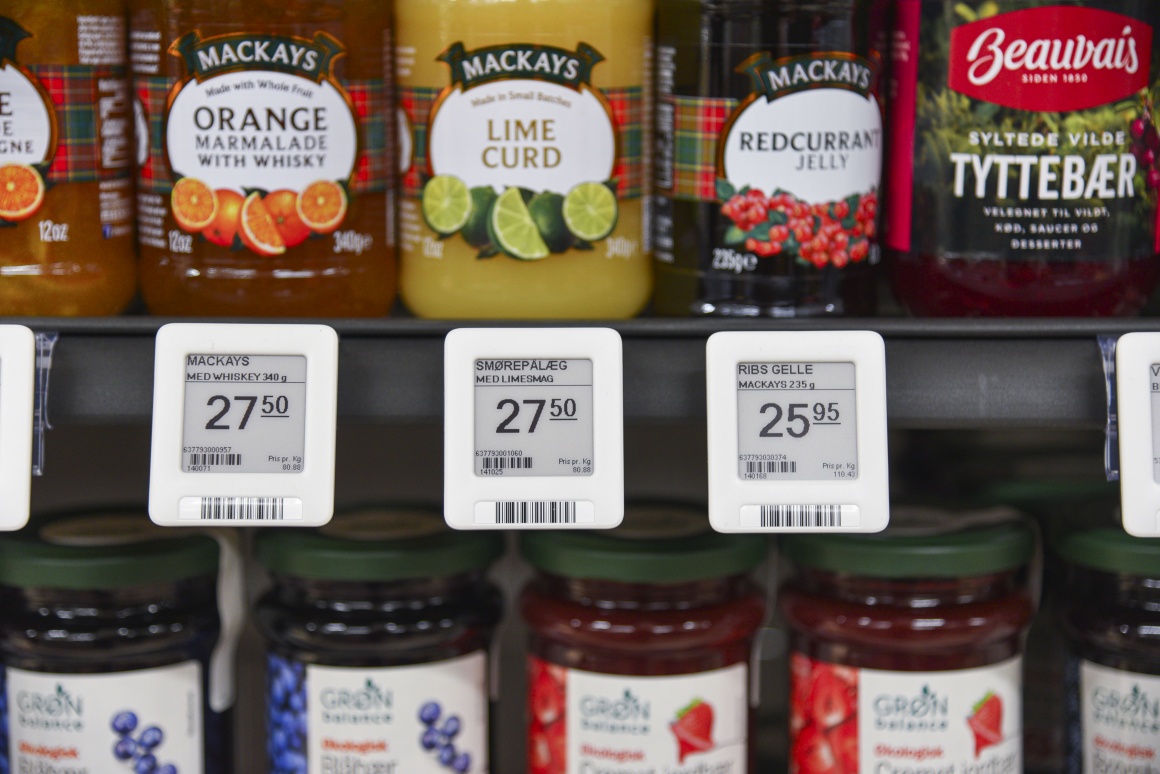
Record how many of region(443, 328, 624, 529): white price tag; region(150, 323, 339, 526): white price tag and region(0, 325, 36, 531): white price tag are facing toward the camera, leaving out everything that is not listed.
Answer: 3

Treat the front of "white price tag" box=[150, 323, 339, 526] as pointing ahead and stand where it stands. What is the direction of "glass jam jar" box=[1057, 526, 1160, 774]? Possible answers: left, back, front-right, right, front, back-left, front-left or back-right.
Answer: left
